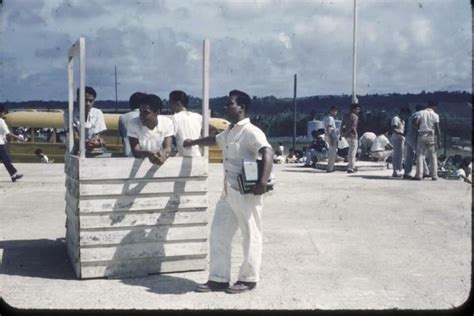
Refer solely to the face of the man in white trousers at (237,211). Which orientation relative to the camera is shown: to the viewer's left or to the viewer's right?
to the viewer's left

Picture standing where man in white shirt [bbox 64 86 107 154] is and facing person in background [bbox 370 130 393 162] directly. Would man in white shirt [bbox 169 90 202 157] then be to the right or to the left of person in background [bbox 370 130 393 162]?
right

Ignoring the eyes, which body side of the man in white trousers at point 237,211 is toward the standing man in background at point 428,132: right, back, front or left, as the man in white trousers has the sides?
back

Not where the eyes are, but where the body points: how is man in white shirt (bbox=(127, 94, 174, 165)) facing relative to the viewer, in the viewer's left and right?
facing the viewer

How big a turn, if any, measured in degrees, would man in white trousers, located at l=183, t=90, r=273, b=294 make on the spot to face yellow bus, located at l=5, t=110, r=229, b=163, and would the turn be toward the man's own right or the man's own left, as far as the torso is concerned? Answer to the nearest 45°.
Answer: approximately 135° to the man's own right

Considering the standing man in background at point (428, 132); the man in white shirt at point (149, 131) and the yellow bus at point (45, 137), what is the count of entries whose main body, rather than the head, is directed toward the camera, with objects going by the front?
1
